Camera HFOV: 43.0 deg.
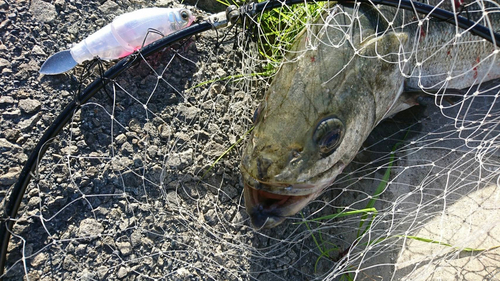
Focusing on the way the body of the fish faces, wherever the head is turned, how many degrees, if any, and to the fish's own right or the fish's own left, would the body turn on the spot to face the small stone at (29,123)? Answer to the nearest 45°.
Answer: approximately 45° to the fish's own right

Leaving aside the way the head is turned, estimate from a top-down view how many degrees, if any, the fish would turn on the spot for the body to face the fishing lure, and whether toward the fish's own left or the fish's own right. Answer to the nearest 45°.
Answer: approximately 45° to the fish's own right

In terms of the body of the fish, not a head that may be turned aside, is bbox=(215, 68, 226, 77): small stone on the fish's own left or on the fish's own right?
on the fish's own right

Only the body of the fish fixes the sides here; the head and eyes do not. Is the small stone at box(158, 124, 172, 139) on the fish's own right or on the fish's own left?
on the fish's own right

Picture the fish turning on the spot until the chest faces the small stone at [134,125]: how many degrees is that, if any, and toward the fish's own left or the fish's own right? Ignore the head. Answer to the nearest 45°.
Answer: approximately 45° to the fish's own right

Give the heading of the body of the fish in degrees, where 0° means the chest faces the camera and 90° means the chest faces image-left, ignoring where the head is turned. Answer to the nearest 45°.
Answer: approximately 45°
